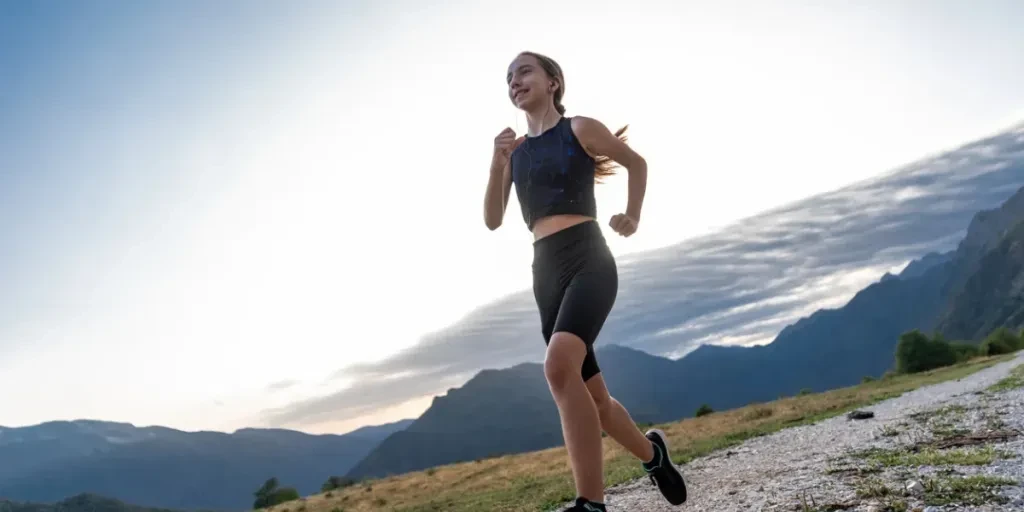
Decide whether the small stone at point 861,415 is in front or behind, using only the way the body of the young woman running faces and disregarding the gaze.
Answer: behind

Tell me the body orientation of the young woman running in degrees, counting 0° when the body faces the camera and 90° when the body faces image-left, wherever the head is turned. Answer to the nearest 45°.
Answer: approximately 45°
